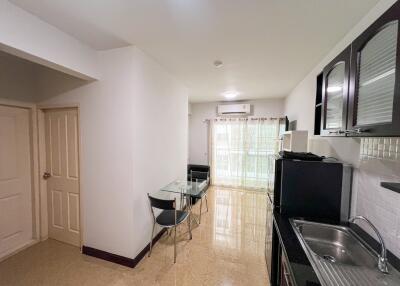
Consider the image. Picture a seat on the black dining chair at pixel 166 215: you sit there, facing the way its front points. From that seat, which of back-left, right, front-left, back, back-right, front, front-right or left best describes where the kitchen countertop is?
right

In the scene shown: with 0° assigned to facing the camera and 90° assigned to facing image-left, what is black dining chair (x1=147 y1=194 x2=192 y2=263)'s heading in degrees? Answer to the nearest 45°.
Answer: approximately 225°

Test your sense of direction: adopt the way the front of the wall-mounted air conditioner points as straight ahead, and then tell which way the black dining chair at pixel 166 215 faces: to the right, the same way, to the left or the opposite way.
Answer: the opposite way

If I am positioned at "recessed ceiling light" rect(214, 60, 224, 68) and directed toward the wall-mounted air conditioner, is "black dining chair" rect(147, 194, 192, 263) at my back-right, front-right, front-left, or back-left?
back-left

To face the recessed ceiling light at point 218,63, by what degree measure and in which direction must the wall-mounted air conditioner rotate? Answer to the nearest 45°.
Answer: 0° — it already faces it

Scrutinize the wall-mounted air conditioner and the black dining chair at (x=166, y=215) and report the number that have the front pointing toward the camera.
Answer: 1

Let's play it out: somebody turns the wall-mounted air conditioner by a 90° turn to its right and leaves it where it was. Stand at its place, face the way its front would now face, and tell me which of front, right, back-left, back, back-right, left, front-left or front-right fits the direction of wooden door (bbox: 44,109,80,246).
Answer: front-left

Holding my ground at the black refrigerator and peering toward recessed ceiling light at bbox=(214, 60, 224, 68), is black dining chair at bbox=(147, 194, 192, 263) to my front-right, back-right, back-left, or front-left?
front-left

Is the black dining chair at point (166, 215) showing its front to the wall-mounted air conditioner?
yes

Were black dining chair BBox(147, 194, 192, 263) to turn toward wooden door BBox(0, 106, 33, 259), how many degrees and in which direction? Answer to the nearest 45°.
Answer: approximately 135° to its left

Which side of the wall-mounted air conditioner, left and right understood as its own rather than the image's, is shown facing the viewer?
front

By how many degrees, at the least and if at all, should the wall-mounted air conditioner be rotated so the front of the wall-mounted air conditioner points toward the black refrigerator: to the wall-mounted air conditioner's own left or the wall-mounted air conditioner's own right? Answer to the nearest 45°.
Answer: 0° — it already faces it
